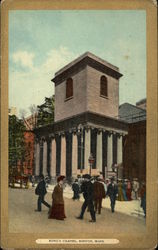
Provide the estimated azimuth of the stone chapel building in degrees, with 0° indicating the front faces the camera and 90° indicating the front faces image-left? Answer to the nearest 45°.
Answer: approximately 45°

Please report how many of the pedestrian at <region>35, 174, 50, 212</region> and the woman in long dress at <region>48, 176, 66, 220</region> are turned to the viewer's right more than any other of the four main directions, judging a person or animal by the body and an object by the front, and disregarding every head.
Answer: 1
